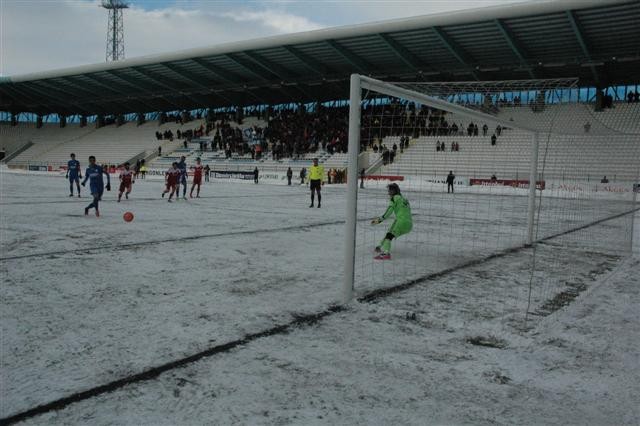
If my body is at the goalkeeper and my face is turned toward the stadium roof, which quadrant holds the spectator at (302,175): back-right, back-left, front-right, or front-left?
front-left

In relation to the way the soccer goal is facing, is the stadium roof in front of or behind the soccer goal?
in front

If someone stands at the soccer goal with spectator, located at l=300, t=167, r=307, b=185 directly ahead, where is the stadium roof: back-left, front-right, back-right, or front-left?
front-right

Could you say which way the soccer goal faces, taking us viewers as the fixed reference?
facing away from the viewer and to the left of the viewer

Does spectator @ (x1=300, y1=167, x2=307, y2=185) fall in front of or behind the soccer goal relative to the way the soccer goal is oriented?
in front
